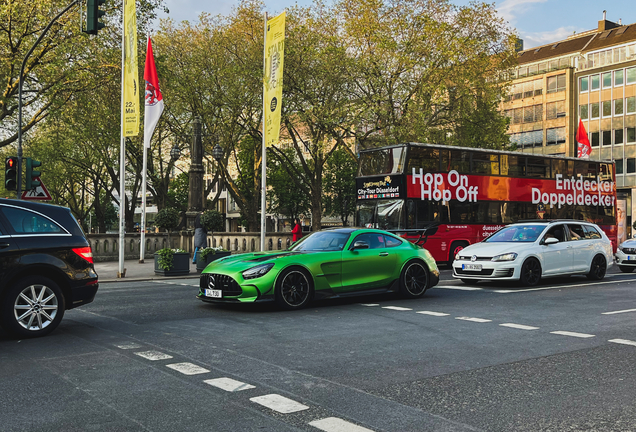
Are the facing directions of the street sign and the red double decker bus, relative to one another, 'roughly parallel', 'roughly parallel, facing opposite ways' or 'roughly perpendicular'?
roughly perpendicular

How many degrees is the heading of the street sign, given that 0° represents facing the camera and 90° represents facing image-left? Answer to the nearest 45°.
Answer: approximately 0°

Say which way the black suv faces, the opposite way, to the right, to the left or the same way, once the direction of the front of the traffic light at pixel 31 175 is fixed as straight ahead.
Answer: the opposite way

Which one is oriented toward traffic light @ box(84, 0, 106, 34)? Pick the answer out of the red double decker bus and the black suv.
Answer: the red double decker bus

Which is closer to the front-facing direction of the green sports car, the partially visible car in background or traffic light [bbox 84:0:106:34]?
the traffic light

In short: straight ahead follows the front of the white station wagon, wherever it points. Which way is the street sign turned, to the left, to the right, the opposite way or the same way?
to the left

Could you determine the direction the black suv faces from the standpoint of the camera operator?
facing to the left of the viewer

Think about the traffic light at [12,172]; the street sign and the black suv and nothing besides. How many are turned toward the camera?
2

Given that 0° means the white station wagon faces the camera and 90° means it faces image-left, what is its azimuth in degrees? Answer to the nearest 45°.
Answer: approximately 45°

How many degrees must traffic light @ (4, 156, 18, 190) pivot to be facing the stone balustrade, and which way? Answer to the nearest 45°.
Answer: approximately 135° to its left
